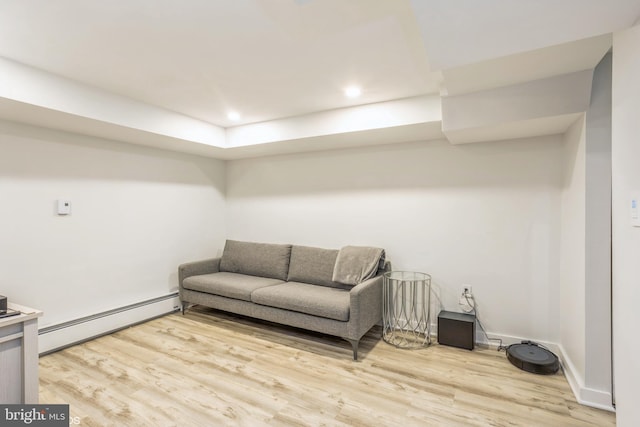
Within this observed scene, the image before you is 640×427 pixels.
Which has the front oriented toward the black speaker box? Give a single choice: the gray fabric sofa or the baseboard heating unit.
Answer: the baseboard heating unit

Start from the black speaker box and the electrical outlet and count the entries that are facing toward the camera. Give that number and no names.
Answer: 2

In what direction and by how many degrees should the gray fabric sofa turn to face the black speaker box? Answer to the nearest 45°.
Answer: approximately 90° to its left

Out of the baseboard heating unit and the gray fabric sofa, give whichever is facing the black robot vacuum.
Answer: the baseboard heating unit

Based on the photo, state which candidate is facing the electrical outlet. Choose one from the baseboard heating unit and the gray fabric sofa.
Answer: the baseboard heating unit

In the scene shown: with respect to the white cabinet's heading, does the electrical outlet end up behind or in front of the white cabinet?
in front

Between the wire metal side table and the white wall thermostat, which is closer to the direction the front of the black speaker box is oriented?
the white wall thermostat

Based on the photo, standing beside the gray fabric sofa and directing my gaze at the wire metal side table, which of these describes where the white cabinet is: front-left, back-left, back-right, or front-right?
back-right

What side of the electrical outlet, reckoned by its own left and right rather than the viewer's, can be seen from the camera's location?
front

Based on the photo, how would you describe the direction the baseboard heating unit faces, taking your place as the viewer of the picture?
facing the viewer and to the right of the viewer

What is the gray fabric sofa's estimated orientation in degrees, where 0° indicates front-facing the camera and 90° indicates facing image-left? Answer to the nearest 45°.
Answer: approximately 45°

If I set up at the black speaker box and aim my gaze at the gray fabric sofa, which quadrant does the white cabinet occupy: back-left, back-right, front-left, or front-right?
front-left

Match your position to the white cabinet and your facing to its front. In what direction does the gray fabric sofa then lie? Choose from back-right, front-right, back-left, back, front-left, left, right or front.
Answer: front-left

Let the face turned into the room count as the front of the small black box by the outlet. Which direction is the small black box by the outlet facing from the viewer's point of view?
toward the camera

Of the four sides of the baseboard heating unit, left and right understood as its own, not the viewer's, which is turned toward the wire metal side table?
front
